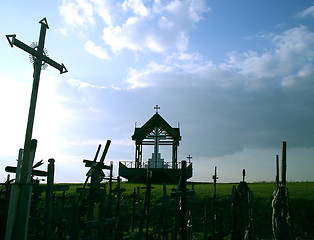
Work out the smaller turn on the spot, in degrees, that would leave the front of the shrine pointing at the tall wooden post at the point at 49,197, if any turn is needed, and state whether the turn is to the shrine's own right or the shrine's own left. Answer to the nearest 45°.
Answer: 0° — it already faces it

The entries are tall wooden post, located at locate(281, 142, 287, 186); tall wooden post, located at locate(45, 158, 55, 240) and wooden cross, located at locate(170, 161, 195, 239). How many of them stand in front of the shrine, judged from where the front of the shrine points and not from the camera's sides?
3

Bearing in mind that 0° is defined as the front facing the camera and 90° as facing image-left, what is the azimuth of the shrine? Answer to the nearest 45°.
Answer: approximately 0°

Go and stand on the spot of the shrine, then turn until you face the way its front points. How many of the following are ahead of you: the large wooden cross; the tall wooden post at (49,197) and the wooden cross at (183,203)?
3
